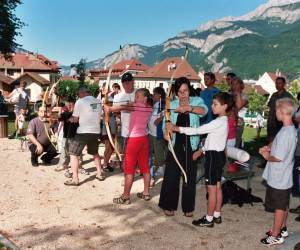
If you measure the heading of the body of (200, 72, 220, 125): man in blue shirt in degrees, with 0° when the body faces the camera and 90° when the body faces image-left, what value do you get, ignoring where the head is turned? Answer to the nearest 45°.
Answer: approximately 45°

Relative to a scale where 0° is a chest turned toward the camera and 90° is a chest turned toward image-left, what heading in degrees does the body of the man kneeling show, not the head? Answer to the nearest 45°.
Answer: approximately 315°

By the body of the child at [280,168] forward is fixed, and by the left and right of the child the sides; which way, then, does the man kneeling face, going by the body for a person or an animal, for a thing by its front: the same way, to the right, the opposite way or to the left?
the opposite way

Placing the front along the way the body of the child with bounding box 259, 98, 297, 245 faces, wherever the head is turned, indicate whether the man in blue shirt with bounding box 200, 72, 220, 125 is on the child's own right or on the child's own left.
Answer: on the child's own right

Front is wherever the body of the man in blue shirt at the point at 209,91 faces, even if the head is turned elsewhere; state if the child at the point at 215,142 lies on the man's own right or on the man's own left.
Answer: on the man's own left

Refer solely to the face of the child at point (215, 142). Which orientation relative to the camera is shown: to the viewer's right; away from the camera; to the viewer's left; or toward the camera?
to the viewer's left

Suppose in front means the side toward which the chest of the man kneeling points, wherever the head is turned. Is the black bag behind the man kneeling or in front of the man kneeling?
in front
